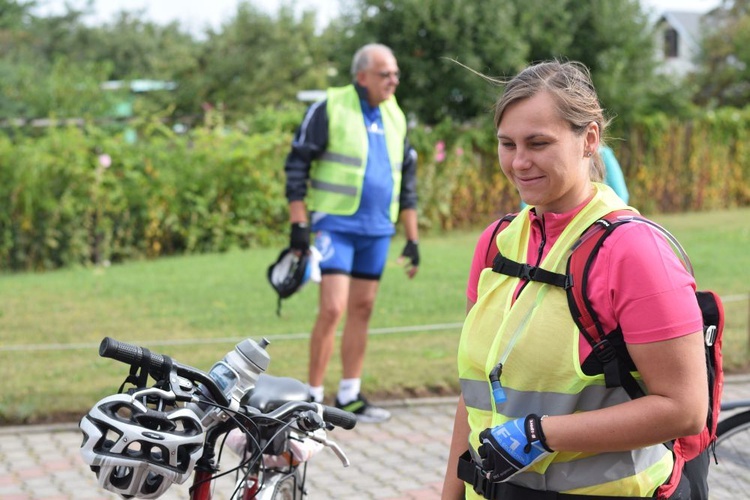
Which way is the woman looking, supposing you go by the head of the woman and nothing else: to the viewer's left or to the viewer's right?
to the viewer's left

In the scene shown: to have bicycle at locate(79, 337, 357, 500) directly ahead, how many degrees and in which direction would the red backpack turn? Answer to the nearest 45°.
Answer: approximately 135° to its left

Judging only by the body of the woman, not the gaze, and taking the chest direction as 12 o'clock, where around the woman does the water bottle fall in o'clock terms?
The water bottle is roughly at 2 o'clock from the woman.

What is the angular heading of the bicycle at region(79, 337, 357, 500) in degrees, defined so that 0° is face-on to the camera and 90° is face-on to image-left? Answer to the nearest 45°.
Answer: approximately 45°

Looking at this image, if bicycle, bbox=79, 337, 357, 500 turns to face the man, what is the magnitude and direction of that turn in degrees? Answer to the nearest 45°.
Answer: approximately 135° to its right

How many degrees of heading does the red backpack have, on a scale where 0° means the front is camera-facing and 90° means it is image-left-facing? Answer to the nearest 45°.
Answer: approximately 225°

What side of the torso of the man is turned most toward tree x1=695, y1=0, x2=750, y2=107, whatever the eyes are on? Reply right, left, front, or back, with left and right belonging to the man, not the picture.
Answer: left
